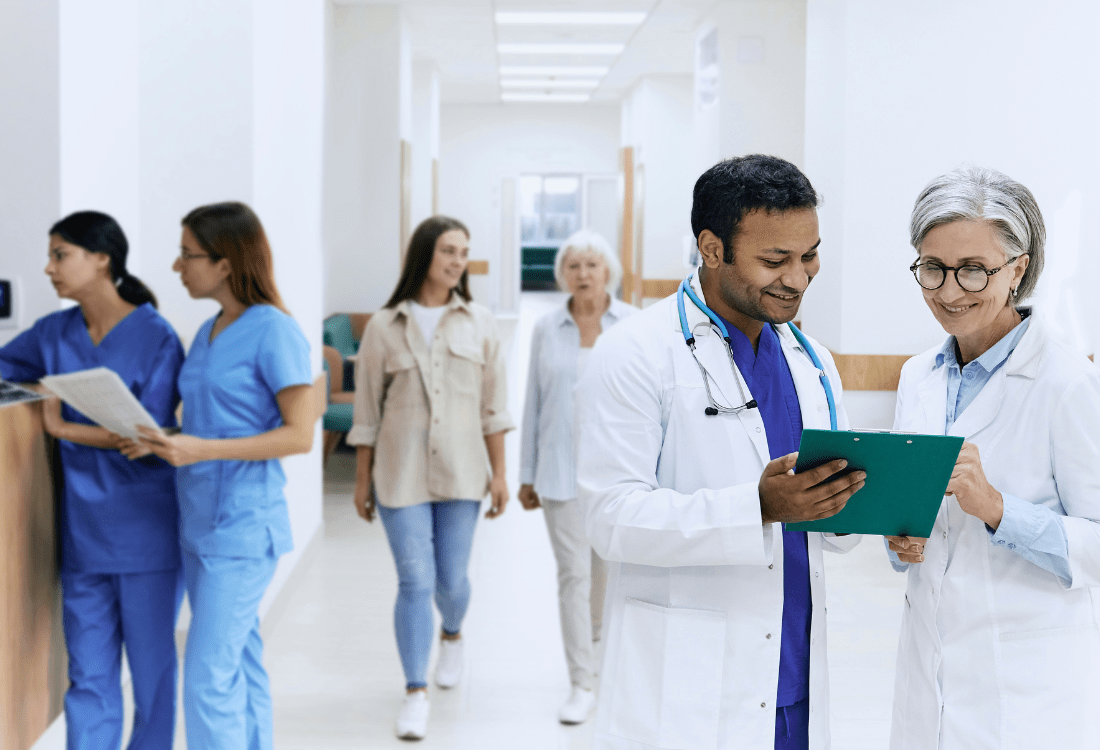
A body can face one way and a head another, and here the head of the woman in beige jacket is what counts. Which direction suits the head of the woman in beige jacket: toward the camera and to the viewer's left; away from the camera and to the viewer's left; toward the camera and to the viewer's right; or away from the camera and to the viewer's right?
toward the camera and to the viewer's right

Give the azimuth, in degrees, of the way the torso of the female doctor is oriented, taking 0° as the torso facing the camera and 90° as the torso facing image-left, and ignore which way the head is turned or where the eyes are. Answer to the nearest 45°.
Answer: approximately 45°

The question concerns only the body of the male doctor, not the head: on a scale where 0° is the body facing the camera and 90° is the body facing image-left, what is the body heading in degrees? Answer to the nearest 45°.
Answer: approximately 315°

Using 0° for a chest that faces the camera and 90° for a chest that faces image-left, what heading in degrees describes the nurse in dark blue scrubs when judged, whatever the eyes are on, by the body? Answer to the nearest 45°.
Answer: approximately 45°

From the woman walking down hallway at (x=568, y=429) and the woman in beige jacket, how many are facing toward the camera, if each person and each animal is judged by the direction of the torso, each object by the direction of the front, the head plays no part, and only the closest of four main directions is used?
2

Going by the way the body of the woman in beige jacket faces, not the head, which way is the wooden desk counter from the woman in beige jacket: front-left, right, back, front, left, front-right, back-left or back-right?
front-right

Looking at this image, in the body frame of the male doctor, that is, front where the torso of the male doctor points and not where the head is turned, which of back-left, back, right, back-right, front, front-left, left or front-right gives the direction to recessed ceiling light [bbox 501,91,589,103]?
back-left

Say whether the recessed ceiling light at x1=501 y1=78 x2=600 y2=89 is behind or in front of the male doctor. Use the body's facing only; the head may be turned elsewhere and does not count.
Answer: behind

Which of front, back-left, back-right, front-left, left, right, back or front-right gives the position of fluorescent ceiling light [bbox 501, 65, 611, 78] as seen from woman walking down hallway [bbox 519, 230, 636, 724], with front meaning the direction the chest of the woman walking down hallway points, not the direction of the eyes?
back

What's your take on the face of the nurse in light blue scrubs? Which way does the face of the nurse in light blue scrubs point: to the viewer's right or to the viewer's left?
to the viewer's left
